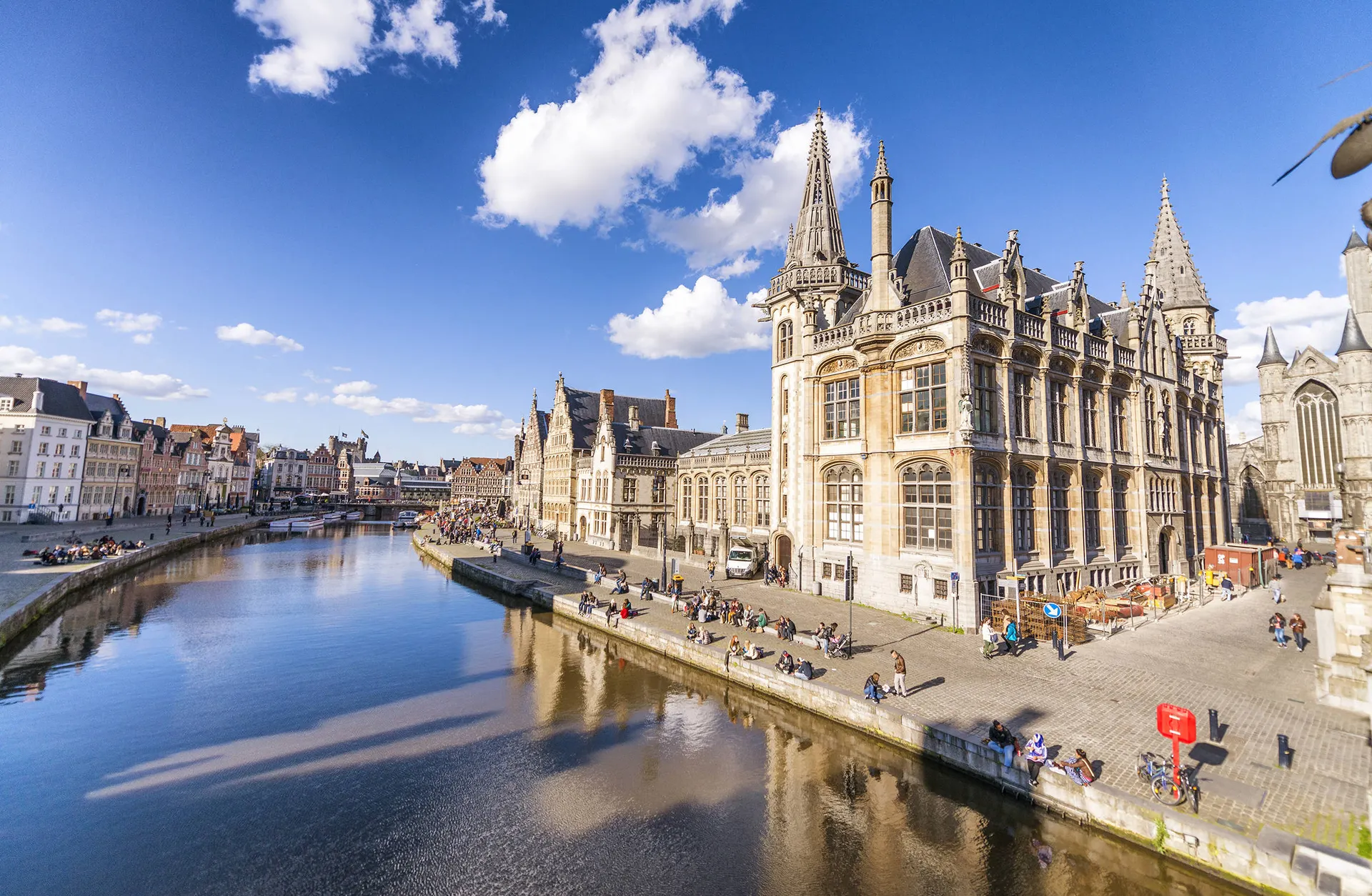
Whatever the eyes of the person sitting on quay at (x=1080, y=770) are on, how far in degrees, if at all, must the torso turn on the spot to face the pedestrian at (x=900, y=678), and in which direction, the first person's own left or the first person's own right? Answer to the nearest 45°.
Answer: approximately 45° to the first person's own right

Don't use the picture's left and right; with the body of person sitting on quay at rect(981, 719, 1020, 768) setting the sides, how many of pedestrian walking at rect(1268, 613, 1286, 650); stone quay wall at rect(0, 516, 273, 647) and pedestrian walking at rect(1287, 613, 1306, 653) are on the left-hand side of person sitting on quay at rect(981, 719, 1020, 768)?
2

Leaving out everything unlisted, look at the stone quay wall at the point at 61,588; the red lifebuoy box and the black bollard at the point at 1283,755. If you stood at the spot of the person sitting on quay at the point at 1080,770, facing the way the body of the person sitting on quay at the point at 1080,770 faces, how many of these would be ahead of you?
1

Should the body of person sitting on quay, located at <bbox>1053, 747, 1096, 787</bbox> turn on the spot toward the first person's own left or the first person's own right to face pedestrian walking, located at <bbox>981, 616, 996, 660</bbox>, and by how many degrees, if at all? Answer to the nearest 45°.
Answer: approximately 90° to the first person's own right

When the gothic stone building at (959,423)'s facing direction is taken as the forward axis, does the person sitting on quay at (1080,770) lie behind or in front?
in front

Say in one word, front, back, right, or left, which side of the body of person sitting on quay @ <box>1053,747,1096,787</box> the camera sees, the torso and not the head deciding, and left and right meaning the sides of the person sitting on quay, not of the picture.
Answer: left

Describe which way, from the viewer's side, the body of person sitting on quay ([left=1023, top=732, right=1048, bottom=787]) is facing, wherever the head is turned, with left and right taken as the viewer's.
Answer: facing the viewer and to the left of the viewer

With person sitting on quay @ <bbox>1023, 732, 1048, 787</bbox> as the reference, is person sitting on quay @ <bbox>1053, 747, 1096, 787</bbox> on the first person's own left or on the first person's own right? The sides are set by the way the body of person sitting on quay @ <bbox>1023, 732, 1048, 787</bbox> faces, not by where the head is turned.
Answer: on the first person's own left

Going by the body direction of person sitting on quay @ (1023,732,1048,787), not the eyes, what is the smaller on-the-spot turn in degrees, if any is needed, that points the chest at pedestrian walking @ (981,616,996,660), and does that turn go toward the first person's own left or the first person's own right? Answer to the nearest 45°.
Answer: approximately 135° to the first person's own right
